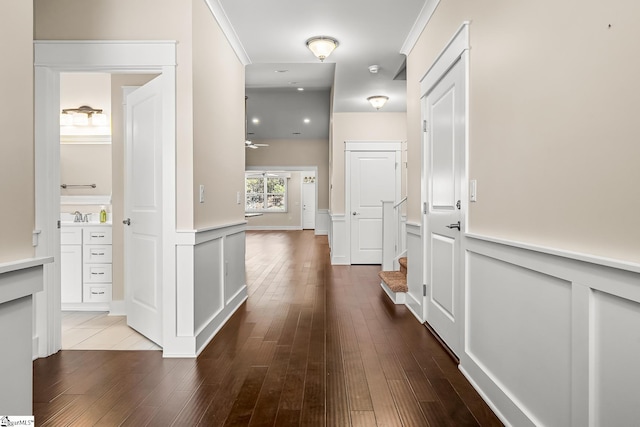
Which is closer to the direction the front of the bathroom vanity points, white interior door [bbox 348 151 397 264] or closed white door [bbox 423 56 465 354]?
the closed white door

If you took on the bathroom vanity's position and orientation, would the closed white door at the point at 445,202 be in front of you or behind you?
in front

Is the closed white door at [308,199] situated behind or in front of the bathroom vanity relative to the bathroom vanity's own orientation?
behind

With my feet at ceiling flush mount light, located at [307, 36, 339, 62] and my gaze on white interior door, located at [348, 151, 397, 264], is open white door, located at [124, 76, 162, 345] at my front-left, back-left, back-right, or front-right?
back-left

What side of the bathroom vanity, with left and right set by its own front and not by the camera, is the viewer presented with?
front

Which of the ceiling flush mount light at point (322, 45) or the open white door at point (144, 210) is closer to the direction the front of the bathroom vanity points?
the open white door

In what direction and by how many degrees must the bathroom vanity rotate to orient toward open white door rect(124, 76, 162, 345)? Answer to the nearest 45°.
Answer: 0° — it already faces it

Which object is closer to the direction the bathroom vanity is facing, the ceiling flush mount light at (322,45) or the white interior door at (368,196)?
the ceiling flush mount light

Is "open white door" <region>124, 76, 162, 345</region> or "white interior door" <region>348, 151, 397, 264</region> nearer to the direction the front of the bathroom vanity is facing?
the open white door

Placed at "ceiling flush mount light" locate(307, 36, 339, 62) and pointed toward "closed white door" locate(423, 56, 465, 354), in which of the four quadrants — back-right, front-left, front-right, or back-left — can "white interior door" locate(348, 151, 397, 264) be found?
back-left
